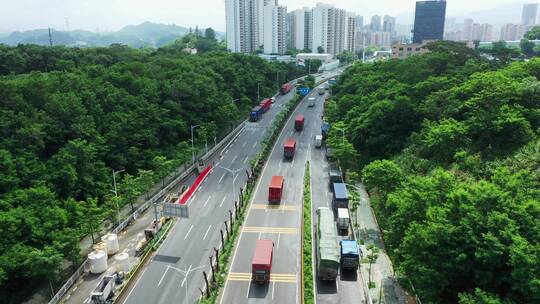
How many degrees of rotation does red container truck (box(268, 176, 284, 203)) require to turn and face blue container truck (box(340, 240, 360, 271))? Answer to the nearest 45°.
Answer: approximately 135° to its right

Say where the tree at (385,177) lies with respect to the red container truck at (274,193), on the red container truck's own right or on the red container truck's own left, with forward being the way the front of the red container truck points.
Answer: on the red container truck's own right

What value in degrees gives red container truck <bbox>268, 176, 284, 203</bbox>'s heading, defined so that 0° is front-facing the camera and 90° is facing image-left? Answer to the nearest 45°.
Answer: approximately 180°

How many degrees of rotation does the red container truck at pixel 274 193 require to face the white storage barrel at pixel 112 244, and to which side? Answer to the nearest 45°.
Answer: approximately 135° to its left

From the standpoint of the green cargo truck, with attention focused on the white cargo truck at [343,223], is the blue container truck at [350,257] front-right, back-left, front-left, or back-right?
front-right

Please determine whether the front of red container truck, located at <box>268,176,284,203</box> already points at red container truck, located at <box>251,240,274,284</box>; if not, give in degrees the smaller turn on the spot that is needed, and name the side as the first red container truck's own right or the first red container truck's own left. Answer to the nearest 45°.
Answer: approximately 180°

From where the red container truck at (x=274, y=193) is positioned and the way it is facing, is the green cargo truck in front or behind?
behind

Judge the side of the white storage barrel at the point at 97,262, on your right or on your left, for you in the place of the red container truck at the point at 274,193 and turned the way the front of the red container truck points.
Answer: on your left

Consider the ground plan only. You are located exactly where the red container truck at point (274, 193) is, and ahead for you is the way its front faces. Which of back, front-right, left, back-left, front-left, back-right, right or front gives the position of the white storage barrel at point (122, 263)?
back-left

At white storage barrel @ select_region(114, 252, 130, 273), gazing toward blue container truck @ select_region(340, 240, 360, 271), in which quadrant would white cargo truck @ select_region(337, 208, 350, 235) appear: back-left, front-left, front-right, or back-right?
front-left
